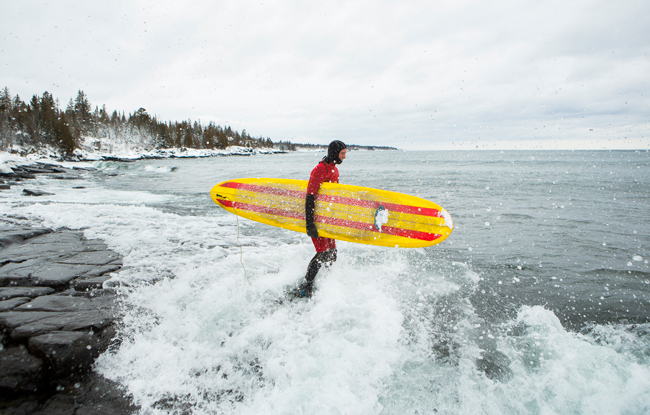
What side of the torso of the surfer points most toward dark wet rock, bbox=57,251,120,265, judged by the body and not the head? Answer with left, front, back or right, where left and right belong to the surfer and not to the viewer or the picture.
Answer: back

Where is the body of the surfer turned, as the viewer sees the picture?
to the viewer's right

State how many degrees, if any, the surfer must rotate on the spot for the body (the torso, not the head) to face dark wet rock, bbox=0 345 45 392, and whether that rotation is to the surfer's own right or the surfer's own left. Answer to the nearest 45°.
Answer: approximately 135° to the surfer's own right

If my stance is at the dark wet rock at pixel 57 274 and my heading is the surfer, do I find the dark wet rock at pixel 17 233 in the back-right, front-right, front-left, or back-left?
back-left

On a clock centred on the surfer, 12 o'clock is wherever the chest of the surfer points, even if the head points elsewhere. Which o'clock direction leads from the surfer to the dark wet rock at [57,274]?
The dark wet rock is roughly at 6 o'clock from the surfer.
